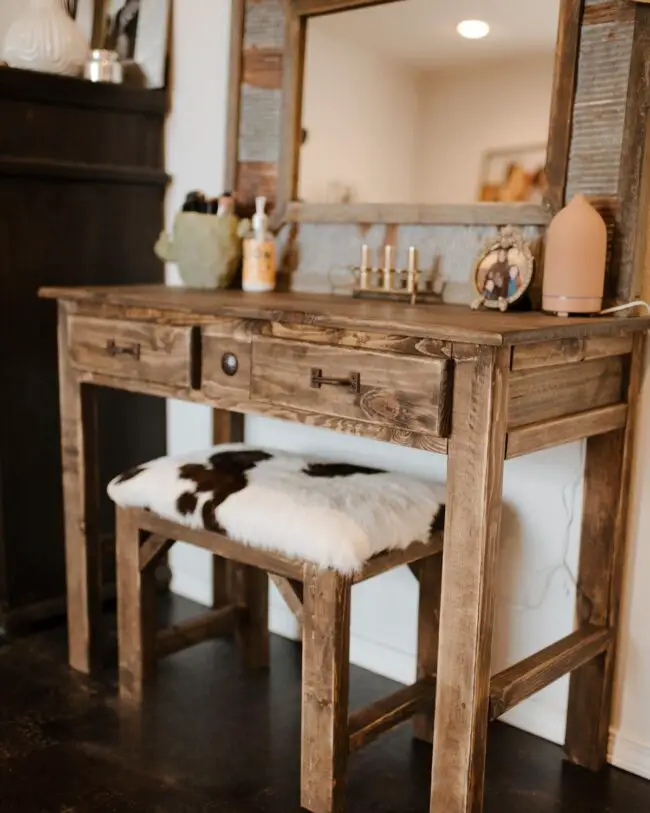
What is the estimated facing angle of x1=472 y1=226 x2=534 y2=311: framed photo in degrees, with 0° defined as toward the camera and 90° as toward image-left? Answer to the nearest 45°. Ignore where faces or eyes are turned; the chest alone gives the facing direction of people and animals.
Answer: approximately 45°

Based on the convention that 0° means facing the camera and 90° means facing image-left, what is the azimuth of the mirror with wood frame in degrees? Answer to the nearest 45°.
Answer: approximately 45°

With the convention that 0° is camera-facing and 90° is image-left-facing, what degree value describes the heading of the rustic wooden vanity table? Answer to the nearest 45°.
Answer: approximately 45°

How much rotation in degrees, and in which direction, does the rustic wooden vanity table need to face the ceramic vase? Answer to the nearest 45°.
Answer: approximately 90° to its right

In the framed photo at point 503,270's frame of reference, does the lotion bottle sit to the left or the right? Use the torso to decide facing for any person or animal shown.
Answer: on its right

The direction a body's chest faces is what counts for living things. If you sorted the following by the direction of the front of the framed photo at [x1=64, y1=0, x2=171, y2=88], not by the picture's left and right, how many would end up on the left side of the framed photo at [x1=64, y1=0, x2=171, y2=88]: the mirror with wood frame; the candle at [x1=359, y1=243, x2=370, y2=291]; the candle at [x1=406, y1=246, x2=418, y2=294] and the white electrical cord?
4
